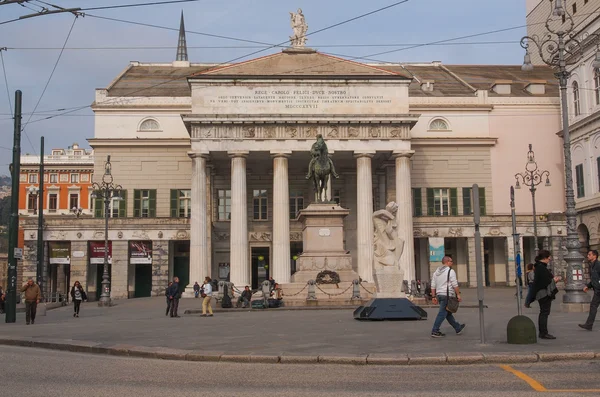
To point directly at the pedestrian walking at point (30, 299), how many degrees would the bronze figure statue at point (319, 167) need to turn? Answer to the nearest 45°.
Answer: approximately 45° to its right

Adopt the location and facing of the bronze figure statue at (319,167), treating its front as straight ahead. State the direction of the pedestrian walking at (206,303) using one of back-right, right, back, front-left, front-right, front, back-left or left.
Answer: front-right

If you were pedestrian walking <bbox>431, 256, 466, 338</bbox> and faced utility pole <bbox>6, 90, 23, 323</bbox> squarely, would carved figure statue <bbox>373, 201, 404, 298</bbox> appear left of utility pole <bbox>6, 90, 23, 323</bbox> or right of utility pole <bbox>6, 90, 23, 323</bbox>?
right

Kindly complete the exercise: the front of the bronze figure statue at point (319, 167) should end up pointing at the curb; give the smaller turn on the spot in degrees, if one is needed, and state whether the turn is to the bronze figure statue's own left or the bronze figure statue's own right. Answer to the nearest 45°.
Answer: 0° — it already faces it

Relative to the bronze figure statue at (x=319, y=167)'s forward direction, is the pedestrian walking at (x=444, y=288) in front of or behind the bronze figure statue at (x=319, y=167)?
in front

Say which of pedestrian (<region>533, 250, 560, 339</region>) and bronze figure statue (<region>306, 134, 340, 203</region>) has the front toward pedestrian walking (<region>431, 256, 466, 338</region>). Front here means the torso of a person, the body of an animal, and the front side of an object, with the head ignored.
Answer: the bronze figure statue
